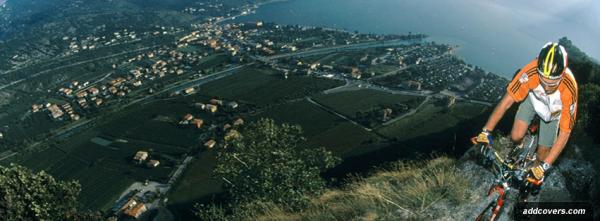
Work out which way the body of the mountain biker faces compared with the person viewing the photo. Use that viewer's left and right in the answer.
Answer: facing the viewer and to the left of the viewer

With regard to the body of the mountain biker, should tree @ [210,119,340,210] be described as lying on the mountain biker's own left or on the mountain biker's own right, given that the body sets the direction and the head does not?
on the mountain biker's own right

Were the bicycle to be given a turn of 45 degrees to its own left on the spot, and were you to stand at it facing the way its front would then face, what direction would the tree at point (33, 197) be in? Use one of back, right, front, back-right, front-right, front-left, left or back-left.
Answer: right

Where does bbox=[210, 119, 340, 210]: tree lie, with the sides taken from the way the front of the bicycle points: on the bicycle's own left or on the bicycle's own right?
on the bicycle's own right

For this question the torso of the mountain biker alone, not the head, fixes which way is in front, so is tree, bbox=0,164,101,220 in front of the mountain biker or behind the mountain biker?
in front
